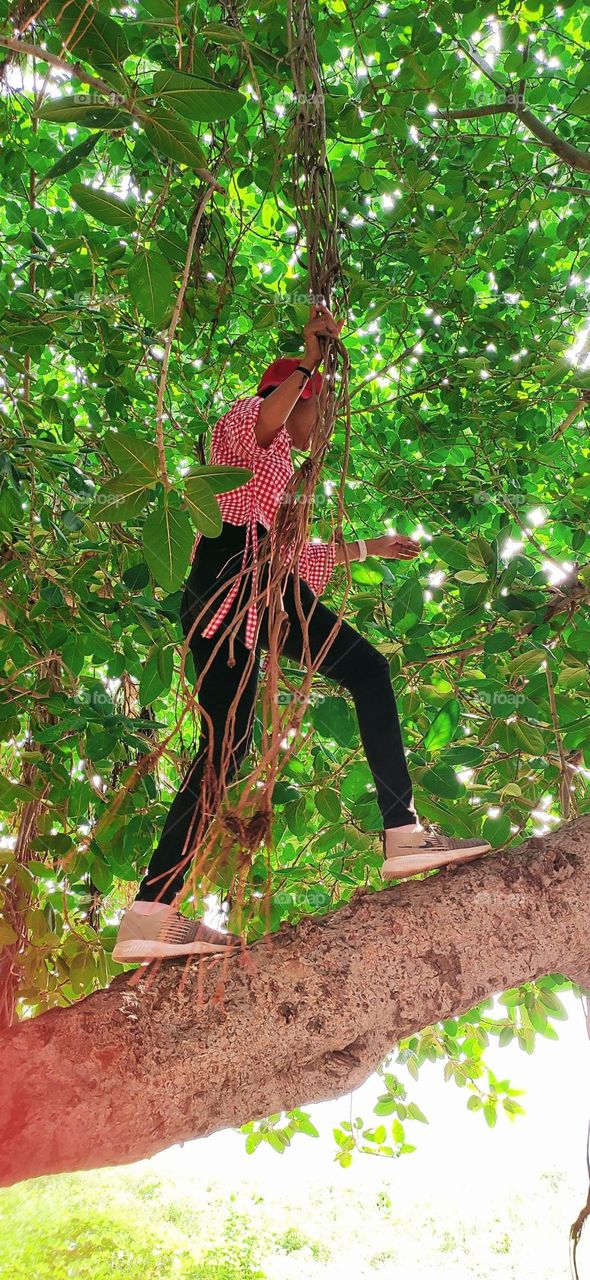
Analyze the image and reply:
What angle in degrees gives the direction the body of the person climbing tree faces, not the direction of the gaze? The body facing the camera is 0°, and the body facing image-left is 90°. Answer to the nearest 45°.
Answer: approximately 270°
